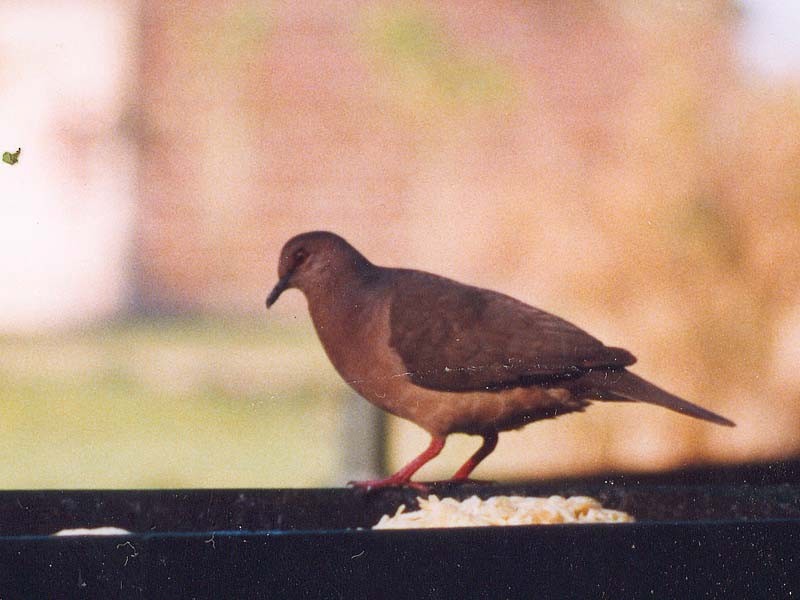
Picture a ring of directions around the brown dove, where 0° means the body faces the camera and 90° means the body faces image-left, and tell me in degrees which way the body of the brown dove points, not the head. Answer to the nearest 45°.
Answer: approximately 90°
